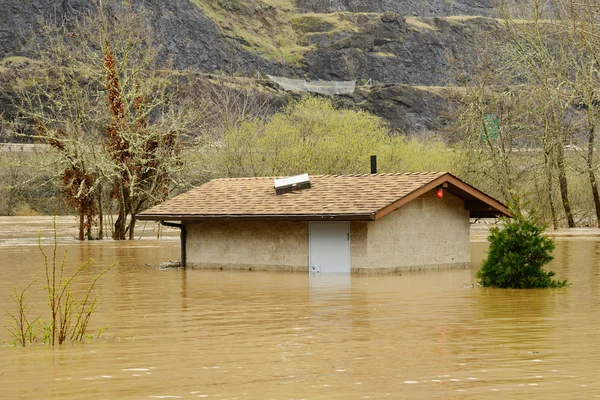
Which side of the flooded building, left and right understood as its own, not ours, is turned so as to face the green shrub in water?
left

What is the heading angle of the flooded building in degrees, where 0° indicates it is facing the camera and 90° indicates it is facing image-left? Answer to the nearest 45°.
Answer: approximately 45°
